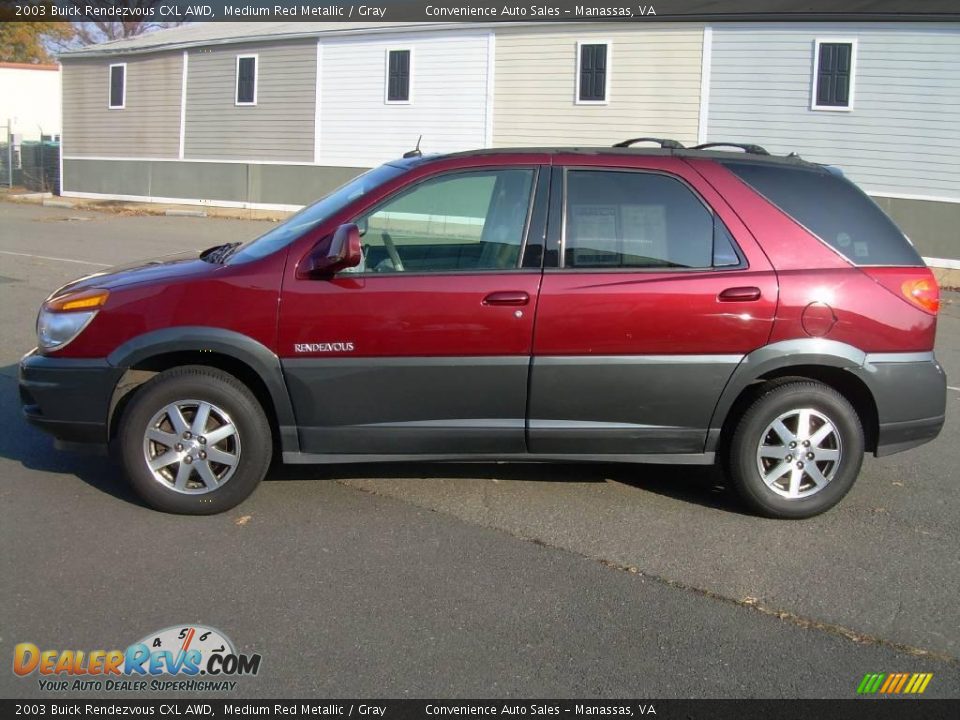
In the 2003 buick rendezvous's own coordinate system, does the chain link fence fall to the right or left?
on its right

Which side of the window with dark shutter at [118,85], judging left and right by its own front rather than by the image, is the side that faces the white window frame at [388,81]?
left

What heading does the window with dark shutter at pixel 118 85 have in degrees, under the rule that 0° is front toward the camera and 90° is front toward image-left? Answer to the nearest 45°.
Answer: approximately 45°

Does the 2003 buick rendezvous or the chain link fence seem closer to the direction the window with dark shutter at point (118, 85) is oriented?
the 2003 buick rendezvous

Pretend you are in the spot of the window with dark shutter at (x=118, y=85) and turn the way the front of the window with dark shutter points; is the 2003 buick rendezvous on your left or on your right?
on your left

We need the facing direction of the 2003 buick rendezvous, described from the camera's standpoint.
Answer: facing to the left of the viewer

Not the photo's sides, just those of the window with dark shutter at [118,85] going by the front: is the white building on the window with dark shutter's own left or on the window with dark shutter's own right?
on the window with dark shutter's own right
